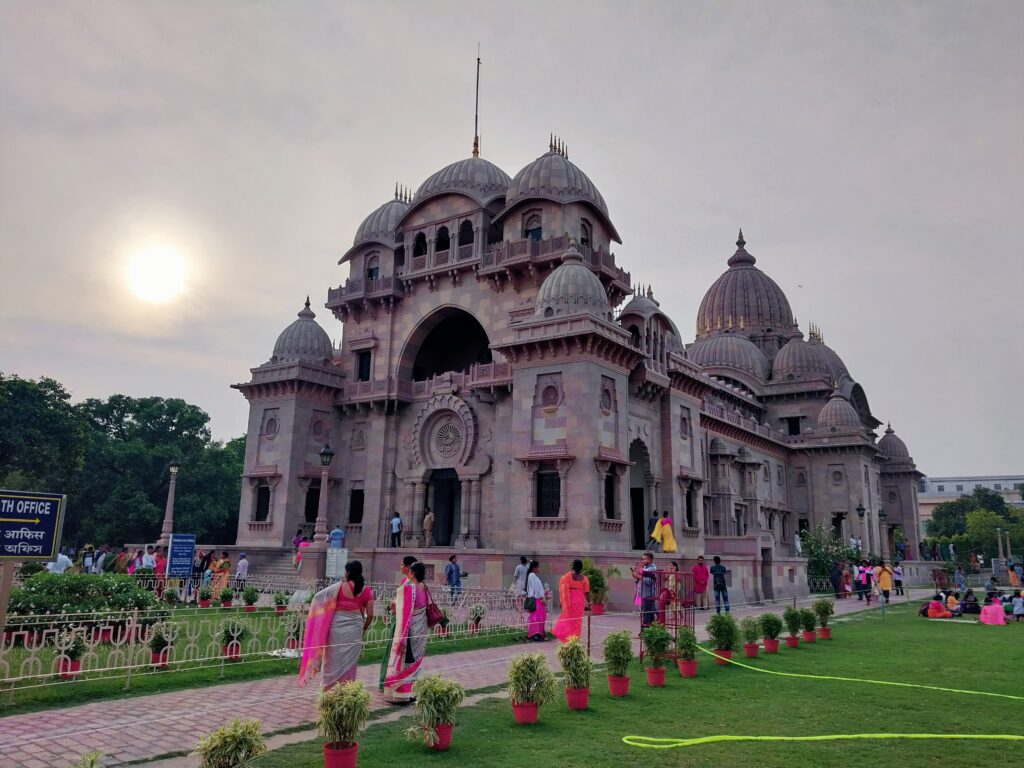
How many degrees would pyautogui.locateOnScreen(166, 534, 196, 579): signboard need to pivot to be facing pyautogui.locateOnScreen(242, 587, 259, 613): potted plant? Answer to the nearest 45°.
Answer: approximately 45° to its left

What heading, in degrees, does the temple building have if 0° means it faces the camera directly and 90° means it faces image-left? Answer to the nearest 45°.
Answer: approximately 45°

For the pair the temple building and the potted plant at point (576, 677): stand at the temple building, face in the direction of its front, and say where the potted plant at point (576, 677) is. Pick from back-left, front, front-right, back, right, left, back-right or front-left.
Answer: front-left

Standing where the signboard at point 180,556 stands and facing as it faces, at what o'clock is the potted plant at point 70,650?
The potted plant is roughly at 12 o'clock from the signboard.

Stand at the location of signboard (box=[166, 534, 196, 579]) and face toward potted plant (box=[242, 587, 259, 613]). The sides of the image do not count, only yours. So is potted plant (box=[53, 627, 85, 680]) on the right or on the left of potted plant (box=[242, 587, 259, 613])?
right

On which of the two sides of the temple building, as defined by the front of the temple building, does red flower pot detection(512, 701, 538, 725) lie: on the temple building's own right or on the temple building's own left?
on the temple building's own left

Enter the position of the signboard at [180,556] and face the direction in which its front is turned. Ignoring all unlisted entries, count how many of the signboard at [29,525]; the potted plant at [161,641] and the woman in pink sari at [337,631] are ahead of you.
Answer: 3

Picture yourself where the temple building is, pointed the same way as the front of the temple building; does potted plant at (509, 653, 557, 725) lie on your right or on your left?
on your left

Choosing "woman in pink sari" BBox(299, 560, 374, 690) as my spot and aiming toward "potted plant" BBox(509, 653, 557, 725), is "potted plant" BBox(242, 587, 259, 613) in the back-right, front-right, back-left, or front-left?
back-left

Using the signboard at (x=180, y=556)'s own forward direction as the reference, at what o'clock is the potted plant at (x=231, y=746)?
The potted plant is roughly at 12 o'clock from the signboard.

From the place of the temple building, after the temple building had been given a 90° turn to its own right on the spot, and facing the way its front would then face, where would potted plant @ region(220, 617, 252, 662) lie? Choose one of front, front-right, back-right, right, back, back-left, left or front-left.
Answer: back-left
